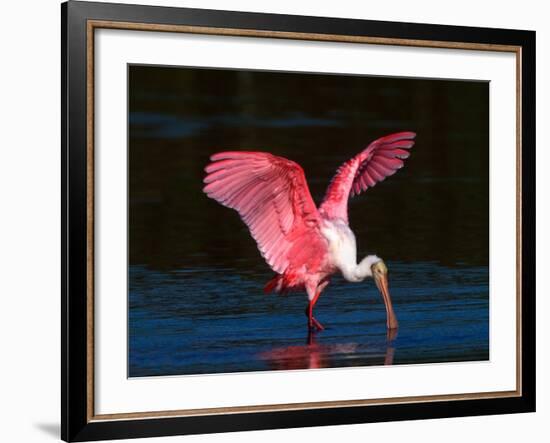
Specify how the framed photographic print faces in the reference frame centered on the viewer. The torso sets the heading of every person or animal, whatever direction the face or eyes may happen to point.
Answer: facing the viewer and to the right of the viewer
